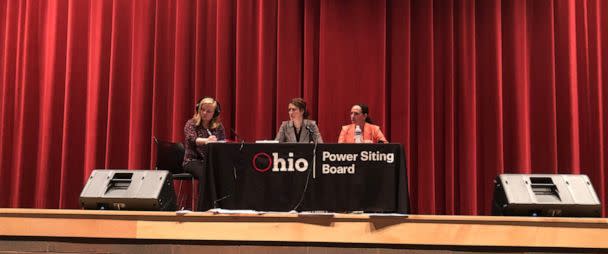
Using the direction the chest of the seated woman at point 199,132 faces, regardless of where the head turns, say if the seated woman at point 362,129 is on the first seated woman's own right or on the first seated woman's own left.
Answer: on the first seated woman's own left

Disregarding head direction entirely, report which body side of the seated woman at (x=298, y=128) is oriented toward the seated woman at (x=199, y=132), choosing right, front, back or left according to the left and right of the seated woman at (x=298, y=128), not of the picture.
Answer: right

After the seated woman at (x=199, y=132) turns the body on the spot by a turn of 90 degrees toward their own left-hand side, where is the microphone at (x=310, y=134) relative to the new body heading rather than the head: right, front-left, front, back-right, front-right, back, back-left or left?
front-right

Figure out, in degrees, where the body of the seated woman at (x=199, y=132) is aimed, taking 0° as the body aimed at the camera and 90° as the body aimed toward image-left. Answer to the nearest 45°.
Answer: approximately 315°

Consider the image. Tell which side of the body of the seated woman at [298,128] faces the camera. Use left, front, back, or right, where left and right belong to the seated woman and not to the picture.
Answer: front

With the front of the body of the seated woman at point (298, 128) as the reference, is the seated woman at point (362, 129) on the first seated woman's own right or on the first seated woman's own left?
on the first seated woman's own left
